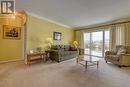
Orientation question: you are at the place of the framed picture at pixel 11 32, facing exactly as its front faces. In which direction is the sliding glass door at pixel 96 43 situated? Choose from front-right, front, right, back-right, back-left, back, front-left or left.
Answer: left

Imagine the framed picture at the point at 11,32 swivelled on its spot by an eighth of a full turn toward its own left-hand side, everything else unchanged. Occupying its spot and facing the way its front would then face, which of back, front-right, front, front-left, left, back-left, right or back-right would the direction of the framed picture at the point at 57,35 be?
front-left

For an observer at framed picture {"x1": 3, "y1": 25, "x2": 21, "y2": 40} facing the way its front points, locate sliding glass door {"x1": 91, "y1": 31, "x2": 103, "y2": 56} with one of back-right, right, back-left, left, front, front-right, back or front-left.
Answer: left

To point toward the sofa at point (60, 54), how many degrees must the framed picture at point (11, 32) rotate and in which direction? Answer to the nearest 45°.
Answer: approximately 45° to its left

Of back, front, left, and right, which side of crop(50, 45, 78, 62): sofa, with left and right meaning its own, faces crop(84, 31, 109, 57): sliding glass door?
left

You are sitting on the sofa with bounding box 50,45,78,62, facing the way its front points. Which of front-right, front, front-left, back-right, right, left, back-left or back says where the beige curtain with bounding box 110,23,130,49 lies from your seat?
front-left

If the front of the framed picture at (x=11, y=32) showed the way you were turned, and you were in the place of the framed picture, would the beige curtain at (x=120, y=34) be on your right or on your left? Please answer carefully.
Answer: on your left

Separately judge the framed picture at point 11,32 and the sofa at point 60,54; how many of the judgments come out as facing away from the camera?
0
